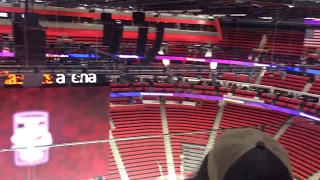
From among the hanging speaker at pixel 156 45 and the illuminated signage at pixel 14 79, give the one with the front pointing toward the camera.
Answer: the illuminated signage

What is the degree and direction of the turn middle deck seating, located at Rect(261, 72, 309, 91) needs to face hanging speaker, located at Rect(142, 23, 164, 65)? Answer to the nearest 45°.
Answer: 0° — it already faces it

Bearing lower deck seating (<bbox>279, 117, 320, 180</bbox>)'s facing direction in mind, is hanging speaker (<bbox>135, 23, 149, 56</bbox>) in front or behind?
in front

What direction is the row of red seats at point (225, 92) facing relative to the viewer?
toward the camera

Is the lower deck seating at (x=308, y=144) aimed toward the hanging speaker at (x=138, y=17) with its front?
yes

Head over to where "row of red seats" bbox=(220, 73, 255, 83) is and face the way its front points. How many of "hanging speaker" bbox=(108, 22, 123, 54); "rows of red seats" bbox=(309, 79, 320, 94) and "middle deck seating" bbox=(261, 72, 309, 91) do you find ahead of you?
1
